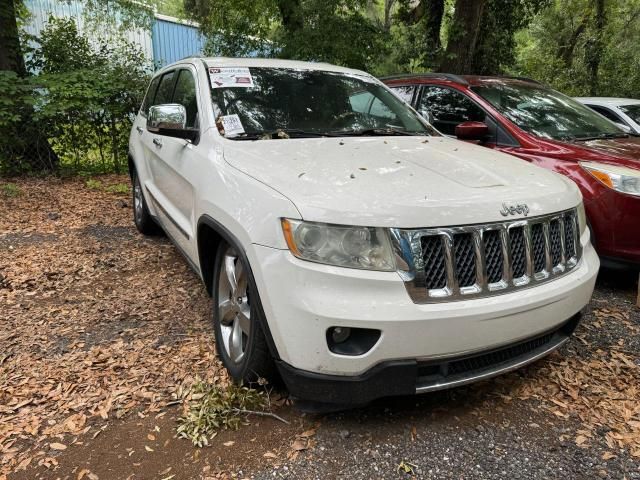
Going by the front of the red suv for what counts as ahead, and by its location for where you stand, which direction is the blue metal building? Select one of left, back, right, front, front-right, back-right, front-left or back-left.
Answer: back

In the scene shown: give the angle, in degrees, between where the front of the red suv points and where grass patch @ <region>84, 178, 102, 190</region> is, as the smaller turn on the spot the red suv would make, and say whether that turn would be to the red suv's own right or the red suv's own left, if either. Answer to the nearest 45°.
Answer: approximately 135° to the red suv's own right

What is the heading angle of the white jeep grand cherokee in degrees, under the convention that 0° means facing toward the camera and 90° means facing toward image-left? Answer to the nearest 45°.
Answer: approximately 315°

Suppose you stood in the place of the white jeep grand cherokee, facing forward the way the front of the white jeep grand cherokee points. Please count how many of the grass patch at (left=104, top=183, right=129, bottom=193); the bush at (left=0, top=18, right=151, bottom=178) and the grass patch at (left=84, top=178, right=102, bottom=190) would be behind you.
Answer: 3

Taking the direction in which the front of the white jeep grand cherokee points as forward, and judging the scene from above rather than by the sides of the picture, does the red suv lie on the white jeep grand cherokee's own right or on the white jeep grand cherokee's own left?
on the white jeep grand cherokee's own left

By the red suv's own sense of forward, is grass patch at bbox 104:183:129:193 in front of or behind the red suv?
behind

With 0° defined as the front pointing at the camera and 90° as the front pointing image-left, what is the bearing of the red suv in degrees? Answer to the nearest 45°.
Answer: approximately 315°
